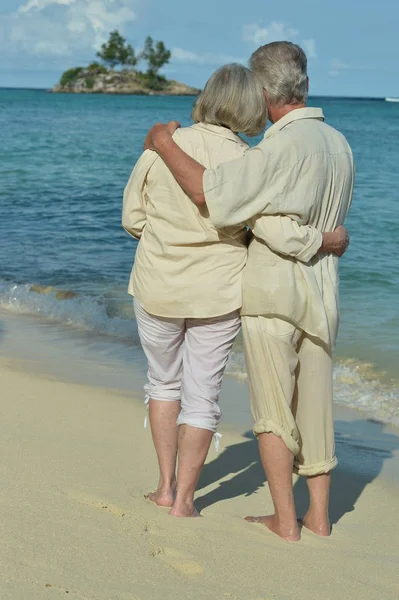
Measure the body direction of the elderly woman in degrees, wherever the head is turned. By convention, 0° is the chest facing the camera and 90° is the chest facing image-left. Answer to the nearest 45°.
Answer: approximately 180°

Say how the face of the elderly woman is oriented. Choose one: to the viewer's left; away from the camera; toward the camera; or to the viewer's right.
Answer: away from the camera

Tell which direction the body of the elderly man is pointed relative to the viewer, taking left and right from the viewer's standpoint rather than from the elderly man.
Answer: facing away from the viewer and to the left of the viewer
